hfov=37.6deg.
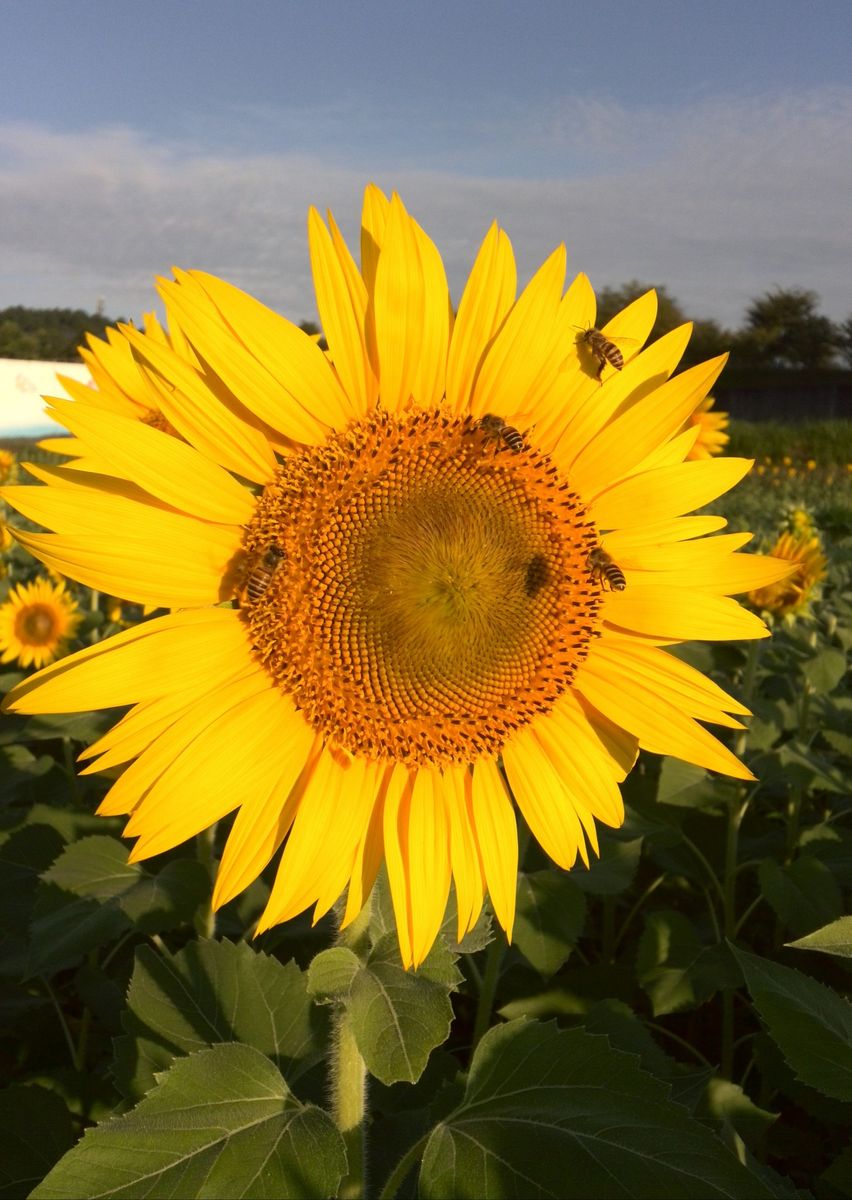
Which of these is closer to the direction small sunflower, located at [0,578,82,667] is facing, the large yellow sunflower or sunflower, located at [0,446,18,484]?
the large yellow sunflower

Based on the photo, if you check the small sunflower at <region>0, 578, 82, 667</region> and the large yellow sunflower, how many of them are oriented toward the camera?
2

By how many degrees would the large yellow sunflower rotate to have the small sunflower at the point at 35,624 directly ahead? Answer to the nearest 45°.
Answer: approximately 135° to its right

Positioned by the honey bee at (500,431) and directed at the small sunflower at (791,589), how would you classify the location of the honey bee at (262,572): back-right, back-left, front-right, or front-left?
back-left

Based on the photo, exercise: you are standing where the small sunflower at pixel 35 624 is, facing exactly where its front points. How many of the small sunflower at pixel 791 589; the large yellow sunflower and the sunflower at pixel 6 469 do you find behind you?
1

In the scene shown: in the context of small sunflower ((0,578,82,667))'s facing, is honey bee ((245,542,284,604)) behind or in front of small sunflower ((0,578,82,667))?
in front

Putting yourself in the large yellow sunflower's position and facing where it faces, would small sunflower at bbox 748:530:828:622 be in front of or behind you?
behind

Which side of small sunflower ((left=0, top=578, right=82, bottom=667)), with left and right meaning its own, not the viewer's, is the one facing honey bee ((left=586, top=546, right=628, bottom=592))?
front
